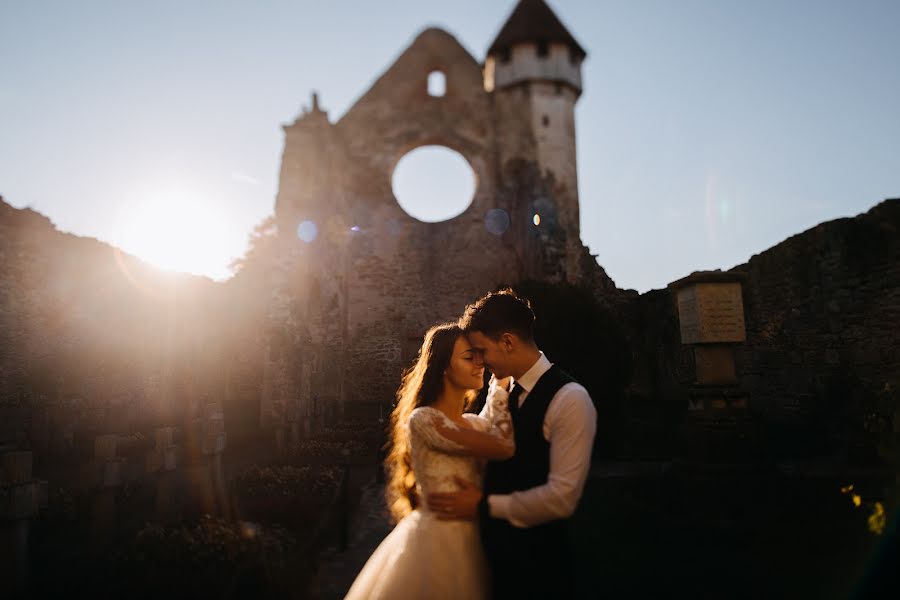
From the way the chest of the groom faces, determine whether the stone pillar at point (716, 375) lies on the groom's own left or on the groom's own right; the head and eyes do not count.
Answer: on the groom's own right

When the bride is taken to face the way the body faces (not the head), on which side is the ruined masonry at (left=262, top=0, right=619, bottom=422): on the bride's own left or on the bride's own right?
on the bride's own left

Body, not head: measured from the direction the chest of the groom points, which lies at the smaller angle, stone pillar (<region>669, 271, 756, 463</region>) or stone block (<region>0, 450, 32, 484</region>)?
the stone block

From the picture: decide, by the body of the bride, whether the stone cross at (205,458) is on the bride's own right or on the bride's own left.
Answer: on the bride's own left

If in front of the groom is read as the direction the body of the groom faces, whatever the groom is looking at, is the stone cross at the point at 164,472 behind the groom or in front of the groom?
in front

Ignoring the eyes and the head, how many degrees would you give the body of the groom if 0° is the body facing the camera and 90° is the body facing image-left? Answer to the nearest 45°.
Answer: approximately 90°

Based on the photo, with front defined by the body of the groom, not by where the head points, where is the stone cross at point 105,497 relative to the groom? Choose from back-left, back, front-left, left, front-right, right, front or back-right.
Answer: front-right

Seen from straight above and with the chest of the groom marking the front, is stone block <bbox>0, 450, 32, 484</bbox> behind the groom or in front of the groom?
in front

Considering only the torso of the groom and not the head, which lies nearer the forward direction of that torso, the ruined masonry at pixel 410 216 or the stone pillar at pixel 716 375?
the ruined masonry

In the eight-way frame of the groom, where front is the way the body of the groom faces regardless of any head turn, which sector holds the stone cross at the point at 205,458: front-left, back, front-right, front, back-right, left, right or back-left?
front-right

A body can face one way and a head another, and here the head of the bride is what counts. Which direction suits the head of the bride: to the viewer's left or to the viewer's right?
to the viewer's right

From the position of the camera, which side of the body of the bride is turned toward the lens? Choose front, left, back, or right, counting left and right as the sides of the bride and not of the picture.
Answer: right

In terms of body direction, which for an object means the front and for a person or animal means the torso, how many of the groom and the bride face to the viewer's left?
1

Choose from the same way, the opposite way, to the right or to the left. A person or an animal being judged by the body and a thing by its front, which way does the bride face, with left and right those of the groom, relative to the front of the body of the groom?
the opposite way
